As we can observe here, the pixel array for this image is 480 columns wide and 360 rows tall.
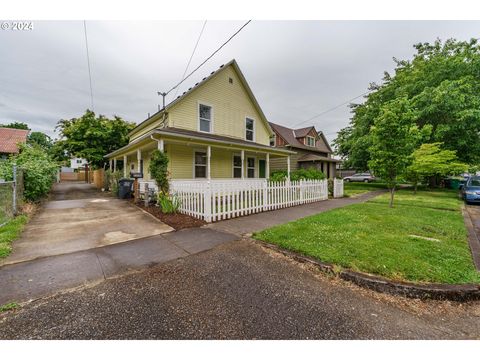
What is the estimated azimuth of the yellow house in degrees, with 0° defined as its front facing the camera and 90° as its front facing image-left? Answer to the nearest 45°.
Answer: approximately 315°

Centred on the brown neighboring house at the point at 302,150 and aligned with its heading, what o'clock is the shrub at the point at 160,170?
The shrub is roughly at 2 o'clock from the brown neighboring house.

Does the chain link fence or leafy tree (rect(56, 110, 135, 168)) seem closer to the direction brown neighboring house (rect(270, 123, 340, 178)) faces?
the chain link fence

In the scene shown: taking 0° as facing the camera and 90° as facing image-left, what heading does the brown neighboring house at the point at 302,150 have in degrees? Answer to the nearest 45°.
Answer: approximately 315°

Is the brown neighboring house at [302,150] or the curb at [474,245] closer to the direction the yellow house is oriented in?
the curb

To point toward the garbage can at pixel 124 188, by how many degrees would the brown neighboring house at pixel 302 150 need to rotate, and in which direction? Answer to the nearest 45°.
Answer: approximately 90° to its right

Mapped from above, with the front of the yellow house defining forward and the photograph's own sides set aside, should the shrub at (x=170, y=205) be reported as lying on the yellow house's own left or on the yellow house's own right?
on the yellow house's own right

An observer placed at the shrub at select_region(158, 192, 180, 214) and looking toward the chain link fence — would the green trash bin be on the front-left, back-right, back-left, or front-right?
back-right

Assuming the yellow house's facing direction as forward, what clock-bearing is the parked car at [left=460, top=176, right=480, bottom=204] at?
The parked car is roughly at 11 o'clock from the yellow house.

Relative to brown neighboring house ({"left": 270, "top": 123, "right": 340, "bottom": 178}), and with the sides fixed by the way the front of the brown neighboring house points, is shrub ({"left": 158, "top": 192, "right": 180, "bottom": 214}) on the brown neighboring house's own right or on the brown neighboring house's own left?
on the brown neighboring house's own right

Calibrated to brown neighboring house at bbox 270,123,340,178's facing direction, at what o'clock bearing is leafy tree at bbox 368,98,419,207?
The leafy tree is roughly at 1 o'clock from the brown neighboring house.
